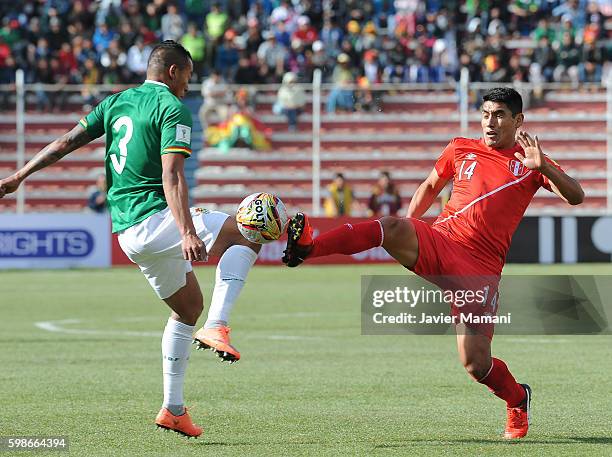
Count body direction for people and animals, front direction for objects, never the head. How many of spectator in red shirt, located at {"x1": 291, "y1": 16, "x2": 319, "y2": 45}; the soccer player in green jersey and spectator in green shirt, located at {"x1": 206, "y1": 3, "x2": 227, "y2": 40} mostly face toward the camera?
2

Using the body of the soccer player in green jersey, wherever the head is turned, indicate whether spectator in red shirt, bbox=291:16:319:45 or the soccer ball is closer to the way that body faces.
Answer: the spectator in red shirt

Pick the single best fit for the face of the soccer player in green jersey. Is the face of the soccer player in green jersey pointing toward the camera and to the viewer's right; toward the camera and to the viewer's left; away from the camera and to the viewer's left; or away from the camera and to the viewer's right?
away from the camera and to the viewer's right

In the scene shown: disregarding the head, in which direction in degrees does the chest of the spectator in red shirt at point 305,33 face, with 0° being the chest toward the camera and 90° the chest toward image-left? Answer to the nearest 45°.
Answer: approximately 0°

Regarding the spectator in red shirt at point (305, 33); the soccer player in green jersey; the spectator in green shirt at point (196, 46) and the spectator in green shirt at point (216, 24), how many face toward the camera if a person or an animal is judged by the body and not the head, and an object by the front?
3

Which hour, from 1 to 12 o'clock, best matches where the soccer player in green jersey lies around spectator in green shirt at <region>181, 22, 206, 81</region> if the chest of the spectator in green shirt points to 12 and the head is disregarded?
The soccer player in green jersey is roughly at 12 o'clock from the spectator in green shirt.

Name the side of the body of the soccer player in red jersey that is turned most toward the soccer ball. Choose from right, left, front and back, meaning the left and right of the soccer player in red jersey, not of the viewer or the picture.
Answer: right

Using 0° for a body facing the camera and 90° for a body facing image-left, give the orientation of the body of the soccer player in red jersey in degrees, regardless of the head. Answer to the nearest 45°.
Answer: approximately 45°

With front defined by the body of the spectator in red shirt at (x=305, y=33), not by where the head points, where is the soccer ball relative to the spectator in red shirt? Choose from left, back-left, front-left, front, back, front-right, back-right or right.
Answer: front

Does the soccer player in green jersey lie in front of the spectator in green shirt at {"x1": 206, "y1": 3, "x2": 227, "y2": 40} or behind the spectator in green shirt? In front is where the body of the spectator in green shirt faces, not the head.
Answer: in front

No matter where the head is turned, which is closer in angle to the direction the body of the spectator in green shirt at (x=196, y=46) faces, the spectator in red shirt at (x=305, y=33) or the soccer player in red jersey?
the soccer player in red jersey

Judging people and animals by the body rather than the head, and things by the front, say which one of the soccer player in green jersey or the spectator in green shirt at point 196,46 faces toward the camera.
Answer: the spectator in green shirt

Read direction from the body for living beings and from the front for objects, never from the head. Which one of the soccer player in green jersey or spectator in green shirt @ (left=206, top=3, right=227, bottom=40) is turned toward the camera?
the spectator in green shirt

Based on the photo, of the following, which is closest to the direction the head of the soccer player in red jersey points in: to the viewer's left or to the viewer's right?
to the viewer's left

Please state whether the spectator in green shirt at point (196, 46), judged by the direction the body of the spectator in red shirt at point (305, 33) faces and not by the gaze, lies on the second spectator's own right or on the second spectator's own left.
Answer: on the second spectator's own right

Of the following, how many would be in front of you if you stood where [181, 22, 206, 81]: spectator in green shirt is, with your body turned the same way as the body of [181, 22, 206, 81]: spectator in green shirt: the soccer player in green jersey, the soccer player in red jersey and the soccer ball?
3

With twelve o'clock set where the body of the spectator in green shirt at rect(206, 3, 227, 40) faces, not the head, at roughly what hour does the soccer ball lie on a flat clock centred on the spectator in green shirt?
The soccer ball is roughly at 12 o'clock from the spectator in green shirt.

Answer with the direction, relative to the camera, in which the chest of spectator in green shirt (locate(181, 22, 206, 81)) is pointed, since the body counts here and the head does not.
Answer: toward the camera

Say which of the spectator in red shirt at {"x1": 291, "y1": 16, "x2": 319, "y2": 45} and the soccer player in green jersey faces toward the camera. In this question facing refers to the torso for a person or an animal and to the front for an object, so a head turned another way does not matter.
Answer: the spectator in red shirt
